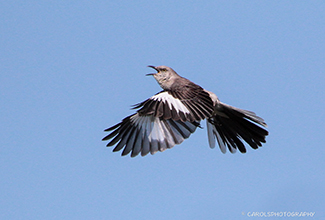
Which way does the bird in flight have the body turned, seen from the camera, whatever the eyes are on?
to the viewer's left
